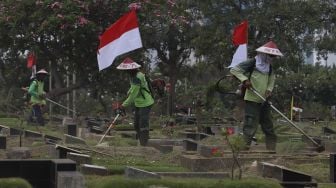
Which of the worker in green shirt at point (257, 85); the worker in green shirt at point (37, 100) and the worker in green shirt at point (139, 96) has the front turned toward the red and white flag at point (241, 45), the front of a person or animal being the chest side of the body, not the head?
the worker in green shirt at point (37, 100)

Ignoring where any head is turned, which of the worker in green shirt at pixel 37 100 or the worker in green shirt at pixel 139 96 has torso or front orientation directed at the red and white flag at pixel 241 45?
the worker in green shirt at pixel 37 100

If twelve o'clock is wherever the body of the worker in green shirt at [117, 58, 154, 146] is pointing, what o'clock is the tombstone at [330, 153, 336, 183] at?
The tombstone is roughly at 8 o'clock from the worker in green shirt.

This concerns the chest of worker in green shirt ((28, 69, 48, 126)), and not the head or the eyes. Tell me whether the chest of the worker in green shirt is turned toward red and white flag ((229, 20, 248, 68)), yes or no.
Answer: yes

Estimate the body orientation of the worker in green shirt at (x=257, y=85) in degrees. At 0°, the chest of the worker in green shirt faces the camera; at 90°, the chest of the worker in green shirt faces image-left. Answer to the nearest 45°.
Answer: approximately 315°

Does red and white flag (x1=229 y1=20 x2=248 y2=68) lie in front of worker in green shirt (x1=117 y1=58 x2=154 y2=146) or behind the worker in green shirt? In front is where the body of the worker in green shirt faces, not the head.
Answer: behind

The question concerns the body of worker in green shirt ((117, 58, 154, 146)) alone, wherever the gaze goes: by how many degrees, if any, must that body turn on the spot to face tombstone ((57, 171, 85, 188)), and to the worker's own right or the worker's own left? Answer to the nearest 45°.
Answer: approximately 90° to the worker's own left

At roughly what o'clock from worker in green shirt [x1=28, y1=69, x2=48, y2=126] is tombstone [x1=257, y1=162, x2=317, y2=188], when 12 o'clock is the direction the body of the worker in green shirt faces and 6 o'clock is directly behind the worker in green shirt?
The tombstone is roughly at 1 o'clock from the worker in green shirt.

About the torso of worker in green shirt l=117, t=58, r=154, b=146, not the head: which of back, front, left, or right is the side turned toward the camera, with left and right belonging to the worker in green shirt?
left

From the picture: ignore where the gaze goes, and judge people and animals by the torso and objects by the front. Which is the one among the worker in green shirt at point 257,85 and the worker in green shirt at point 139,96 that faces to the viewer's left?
the worker in green shirt at point 139,96

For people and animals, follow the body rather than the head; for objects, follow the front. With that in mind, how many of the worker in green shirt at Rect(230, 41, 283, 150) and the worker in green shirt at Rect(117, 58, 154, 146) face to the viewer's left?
1

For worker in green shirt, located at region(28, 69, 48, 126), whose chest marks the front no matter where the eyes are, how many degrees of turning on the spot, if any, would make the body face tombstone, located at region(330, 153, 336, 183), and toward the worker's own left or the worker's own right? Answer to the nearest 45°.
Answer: approximately 45° to the worker's own right
